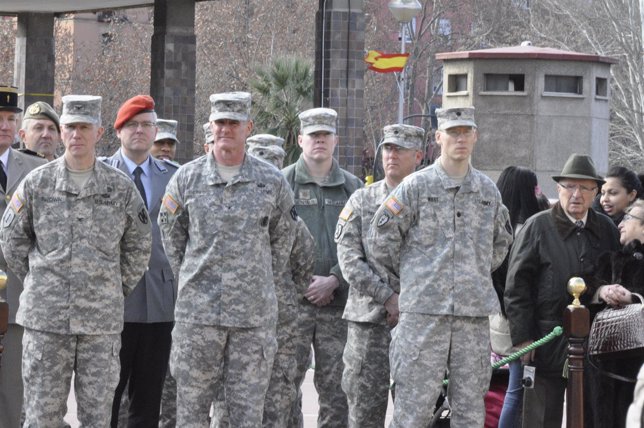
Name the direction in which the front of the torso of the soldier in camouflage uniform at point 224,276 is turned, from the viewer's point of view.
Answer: toward the camera

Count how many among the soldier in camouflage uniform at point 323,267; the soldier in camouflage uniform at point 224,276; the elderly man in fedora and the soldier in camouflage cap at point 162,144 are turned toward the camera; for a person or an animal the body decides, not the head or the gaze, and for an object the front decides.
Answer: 4

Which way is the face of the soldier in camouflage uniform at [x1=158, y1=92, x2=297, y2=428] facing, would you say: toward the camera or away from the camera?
toward the camera

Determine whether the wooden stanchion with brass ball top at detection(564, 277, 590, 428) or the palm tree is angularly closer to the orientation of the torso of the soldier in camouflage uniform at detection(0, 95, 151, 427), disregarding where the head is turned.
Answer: the wooden stanchion with brass ball top

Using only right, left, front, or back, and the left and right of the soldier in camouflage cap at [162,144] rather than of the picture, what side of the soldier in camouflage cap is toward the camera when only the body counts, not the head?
front

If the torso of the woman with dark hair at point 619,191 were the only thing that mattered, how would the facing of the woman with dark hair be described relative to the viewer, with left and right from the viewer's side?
facing the viewer and to the left of the viewer

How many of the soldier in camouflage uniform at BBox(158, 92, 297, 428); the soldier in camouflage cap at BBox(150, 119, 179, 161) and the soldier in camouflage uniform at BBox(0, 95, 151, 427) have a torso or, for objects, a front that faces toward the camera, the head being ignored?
3

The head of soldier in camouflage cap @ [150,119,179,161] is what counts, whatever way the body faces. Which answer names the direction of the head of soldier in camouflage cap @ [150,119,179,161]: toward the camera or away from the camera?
toward the camera

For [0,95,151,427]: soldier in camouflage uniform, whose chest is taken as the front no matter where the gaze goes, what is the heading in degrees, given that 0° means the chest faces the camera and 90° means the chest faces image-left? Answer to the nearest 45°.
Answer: approximately 0°

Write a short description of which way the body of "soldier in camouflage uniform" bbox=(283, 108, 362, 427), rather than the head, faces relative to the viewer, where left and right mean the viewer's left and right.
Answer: facing the viewer

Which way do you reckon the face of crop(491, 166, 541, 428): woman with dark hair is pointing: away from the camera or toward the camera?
away from the camera

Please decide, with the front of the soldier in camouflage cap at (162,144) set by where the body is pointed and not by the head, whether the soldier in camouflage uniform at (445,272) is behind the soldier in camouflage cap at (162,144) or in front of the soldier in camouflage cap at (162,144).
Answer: in front

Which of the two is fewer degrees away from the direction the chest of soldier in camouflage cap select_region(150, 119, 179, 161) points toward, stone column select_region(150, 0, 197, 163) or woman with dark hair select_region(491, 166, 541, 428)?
the woman with dark hair

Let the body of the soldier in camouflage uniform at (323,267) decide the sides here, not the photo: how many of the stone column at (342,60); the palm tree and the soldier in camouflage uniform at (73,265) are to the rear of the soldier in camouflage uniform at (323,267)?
2
